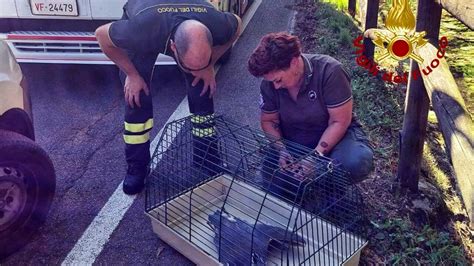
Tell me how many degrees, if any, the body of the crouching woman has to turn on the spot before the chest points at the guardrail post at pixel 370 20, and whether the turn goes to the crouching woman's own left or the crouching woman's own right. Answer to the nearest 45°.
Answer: approximately 135° to the crouching woman's own right

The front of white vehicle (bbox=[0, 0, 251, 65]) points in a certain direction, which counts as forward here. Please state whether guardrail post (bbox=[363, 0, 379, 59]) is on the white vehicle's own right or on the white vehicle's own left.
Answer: on the white vehicle's own left

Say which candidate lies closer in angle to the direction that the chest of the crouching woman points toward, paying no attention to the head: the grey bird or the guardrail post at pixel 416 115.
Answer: the grey bird

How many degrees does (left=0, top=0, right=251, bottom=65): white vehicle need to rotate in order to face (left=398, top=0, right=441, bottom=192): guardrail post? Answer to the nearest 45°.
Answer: approximately 45° to its left

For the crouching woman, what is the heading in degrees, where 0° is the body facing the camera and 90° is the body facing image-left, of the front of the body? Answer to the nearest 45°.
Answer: approximately 45°
